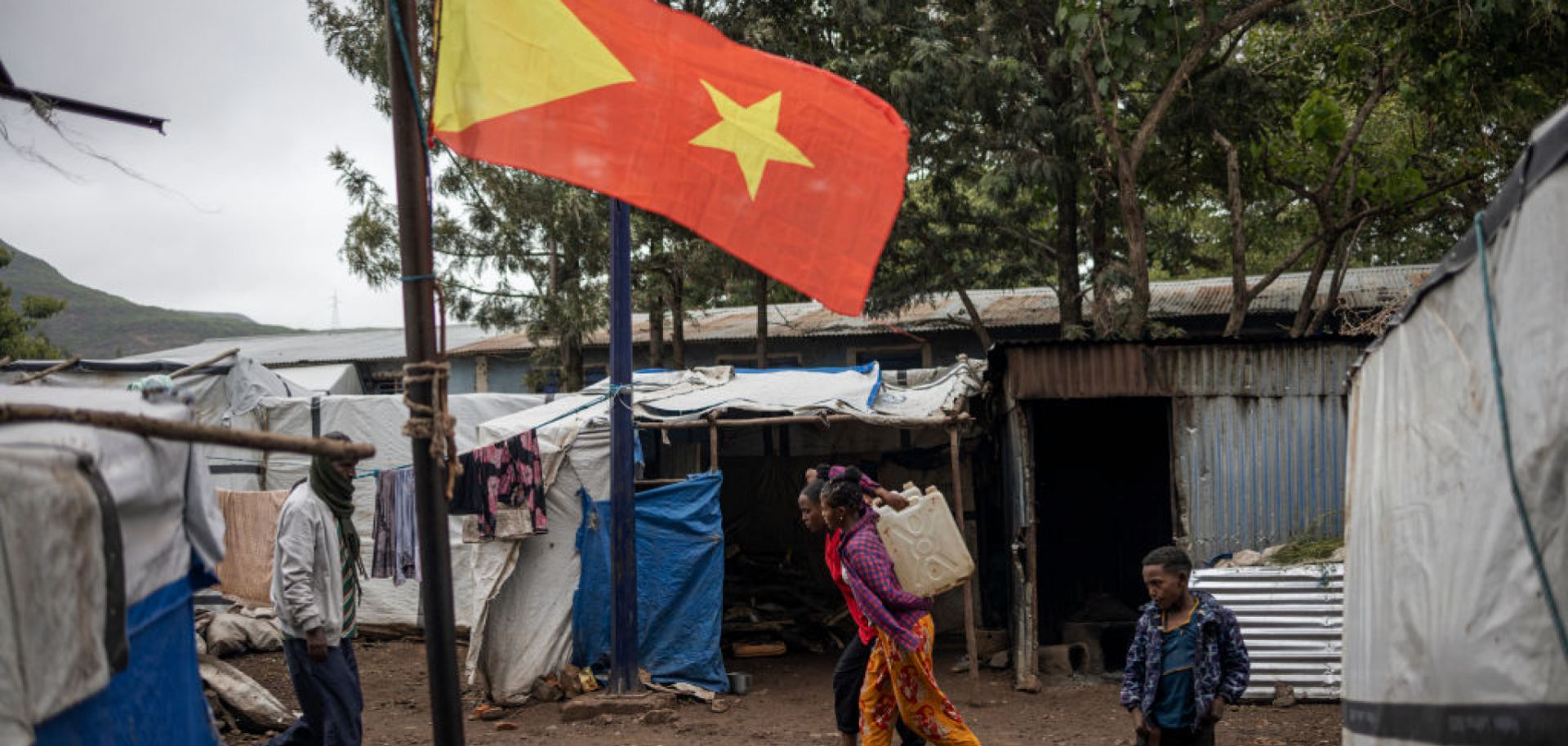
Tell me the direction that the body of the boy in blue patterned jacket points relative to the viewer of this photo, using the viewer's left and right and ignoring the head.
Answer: facing the viewer and to the left of the viewer

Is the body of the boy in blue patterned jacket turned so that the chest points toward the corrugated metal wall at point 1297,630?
no

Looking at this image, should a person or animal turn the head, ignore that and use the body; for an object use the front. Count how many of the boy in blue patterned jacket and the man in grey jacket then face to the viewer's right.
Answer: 1

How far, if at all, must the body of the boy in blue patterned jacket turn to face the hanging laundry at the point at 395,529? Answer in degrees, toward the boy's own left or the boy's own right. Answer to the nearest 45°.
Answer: approximately 90° to the boy's own right

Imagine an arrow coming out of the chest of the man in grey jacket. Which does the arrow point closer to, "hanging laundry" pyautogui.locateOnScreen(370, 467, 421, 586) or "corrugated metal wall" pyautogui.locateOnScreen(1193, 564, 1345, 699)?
the corrugated metal wall

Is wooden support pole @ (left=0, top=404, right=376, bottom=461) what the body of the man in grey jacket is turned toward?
no

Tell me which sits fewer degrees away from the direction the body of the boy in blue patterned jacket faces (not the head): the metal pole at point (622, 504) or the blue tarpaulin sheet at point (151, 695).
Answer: the blue tarpaulin sheet

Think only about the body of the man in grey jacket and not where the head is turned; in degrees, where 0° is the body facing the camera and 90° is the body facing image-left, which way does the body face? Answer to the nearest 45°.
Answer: approximately 270°

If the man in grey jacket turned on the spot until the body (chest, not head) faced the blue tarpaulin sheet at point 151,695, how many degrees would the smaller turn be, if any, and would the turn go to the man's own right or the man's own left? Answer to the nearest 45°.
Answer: approximately 90° to the man's own right

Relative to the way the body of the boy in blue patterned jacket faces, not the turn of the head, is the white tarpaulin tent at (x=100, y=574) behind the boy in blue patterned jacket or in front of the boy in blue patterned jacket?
in front
